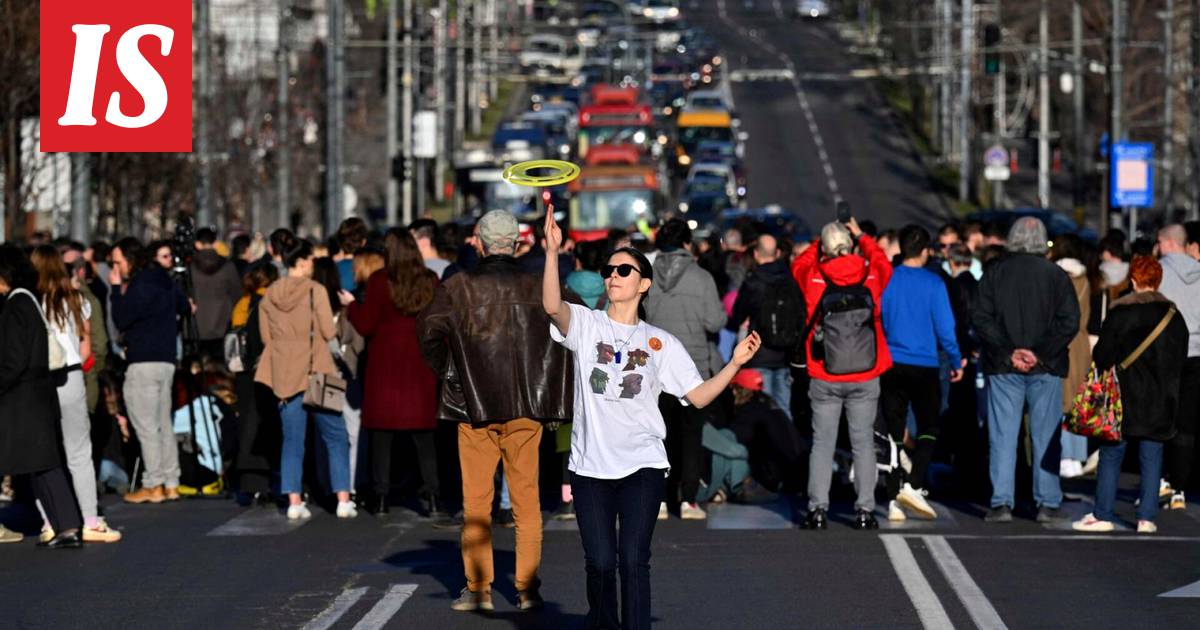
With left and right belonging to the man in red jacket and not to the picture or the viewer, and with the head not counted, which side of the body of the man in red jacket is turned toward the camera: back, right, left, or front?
back

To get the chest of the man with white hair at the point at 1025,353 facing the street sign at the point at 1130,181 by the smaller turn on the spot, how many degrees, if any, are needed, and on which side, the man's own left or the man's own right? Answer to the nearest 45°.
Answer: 0° — they already face it

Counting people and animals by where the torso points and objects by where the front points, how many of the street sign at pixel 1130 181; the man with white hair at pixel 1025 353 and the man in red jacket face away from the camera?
2

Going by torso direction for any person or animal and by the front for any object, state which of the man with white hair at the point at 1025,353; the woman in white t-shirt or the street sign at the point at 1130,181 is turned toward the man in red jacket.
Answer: the street sign

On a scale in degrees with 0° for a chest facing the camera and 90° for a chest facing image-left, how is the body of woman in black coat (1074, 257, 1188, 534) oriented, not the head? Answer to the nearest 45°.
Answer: approximately 135°

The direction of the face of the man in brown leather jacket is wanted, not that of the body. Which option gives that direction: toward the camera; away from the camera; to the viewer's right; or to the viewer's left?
away from the camera

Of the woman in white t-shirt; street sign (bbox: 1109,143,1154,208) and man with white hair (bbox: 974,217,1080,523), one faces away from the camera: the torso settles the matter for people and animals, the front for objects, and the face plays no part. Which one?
the man with white hair

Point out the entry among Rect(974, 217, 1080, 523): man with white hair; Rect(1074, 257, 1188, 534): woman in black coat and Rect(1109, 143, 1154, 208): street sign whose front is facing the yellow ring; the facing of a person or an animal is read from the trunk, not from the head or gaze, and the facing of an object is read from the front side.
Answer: the street sign

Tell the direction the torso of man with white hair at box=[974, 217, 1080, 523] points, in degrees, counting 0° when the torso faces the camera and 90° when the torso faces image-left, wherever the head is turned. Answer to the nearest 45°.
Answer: approximately 180°

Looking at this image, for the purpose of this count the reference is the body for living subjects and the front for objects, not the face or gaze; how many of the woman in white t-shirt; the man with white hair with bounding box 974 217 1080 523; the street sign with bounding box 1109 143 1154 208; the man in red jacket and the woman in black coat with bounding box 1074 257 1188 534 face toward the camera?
2

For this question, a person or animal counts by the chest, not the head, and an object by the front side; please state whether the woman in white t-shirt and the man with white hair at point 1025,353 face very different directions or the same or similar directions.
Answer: very different directions

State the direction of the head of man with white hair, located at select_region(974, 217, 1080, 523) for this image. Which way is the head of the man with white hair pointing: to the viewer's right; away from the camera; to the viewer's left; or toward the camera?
away from the camera

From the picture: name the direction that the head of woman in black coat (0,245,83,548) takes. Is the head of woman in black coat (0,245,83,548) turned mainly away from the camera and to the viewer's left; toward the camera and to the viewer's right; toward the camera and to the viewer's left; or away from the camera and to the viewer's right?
away from the camera and to the viewer's left

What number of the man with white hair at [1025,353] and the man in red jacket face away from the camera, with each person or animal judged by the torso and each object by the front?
2
